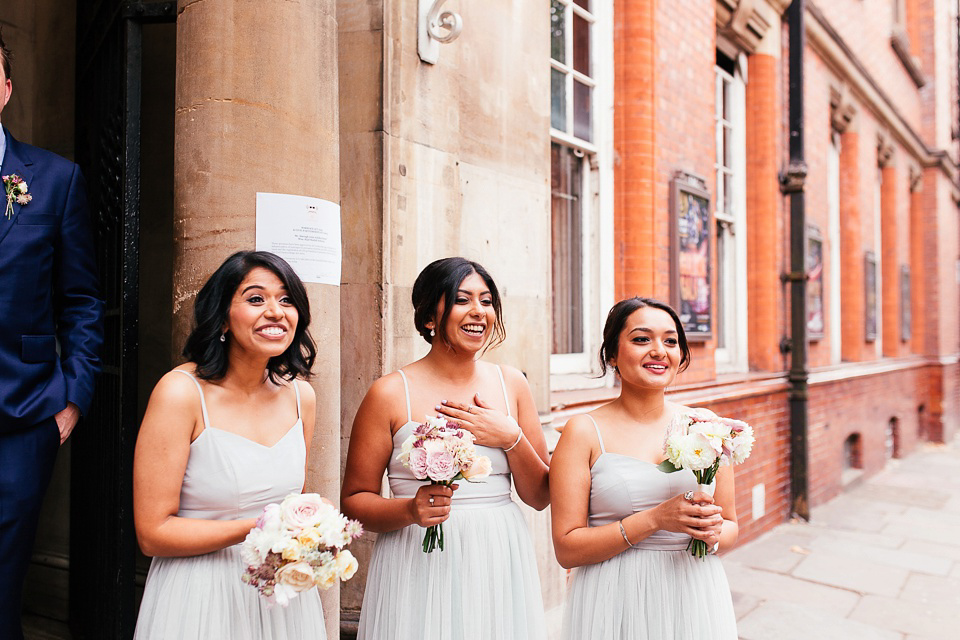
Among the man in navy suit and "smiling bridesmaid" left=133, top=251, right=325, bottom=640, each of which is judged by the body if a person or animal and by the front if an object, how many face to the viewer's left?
0

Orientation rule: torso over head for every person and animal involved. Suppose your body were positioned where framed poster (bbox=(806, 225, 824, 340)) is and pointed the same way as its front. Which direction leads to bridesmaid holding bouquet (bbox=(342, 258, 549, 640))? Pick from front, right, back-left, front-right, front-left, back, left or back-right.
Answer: front-right

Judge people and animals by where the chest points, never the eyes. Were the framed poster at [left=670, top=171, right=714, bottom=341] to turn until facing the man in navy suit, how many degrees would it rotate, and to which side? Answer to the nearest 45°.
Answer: approximately 90° to its right

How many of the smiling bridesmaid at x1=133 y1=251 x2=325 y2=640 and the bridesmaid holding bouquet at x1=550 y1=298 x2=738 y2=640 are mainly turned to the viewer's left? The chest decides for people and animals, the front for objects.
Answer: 0

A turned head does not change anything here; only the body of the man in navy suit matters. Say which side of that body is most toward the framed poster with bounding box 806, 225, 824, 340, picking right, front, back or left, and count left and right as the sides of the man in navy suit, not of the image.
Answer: left

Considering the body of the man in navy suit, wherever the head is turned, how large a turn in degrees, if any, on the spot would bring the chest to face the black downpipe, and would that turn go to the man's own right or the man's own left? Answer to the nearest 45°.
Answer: approximately 90° to the man's own left

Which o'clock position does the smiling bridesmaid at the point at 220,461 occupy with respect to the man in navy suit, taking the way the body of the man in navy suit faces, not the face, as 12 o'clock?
The smiling bridesmaid is roughly at 11 o'clock from the man in navy suit.
